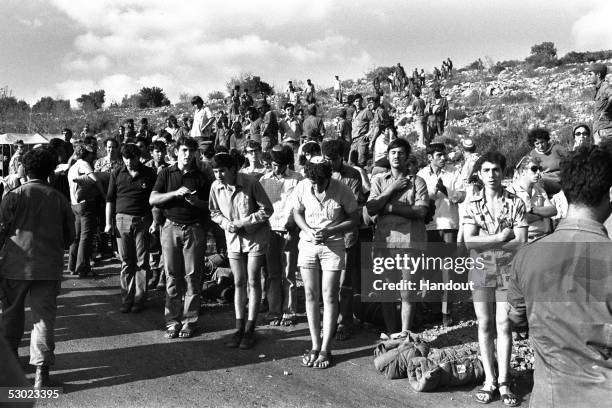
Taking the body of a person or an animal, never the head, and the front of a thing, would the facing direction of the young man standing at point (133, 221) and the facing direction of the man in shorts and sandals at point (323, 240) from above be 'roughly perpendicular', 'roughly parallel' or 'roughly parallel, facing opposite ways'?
roughly parallel

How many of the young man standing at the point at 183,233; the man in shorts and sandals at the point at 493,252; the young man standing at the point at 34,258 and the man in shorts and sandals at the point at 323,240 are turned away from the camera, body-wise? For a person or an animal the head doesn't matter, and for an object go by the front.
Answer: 1

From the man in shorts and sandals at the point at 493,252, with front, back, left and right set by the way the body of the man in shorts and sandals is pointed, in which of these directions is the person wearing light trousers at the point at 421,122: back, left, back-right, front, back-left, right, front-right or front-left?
back

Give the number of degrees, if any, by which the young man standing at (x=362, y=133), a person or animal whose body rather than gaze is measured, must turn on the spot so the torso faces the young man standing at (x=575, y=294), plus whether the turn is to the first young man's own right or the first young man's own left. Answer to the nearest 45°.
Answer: approximately 45° to the first young man's own left

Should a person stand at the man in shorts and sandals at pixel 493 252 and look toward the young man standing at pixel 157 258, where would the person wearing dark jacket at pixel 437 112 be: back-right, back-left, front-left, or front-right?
front-right

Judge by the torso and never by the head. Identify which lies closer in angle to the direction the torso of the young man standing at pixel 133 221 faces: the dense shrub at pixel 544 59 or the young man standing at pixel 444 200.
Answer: the young man standing

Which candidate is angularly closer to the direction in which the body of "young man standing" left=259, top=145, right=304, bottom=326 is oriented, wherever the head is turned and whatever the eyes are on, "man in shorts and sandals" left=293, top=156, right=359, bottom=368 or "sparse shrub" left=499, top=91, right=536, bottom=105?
the man in shorts and sandals

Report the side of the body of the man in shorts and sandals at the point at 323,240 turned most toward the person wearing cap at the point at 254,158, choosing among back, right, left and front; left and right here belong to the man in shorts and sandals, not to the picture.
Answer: back

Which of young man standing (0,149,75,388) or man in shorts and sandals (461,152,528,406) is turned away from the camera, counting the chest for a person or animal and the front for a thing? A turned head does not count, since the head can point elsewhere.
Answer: the young man standing

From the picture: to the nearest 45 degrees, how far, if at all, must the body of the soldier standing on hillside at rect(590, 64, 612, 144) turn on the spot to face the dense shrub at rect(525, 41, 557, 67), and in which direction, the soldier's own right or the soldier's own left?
approximately 90° to the soldier's own right

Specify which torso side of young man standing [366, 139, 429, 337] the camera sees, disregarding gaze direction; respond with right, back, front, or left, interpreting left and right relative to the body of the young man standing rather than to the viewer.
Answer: front

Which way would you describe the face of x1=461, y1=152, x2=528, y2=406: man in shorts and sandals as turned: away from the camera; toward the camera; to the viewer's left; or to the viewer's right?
toward the camera

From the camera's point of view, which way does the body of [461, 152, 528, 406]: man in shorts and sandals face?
toward the camera

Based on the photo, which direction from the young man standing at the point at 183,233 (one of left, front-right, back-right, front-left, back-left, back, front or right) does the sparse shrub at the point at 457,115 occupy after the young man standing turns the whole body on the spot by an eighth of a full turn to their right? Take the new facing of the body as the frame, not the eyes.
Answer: back

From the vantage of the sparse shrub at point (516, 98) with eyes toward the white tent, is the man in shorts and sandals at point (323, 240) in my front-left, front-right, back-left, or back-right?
front-left

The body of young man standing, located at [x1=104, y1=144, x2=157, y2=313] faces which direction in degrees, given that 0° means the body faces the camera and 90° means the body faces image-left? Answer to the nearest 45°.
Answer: approximately 0°

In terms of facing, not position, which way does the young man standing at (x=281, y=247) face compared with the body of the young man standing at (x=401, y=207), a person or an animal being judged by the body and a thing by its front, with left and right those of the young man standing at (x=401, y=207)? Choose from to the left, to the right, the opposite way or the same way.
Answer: the same way

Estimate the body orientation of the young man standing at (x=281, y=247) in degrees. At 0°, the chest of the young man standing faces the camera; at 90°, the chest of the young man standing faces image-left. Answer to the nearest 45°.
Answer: approximately 0°

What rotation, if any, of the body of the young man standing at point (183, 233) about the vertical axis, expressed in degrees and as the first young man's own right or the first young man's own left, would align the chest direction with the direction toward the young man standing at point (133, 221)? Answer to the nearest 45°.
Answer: approximately 135° to the first young man's own right

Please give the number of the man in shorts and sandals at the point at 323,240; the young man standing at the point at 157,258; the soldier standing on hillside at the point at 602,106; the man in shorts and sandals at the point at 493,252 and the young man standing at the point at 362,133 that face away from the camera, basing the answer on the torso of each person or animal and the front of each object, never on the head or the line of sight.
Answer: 0

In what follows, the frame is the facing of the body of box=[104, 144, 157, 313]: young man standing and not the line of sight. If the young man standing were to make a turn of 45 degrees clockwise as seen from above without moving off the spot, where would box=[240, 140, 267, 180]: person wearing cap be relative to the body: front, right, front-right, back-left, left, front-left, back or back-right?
back-left
